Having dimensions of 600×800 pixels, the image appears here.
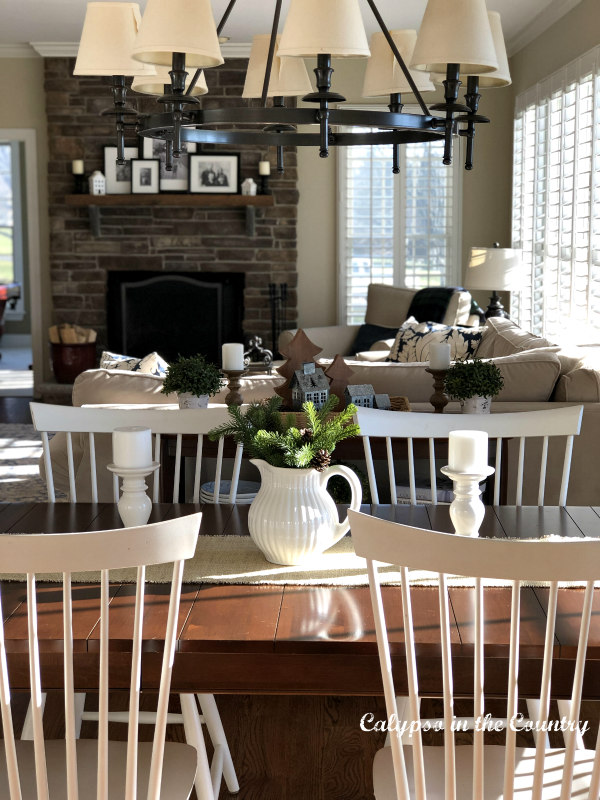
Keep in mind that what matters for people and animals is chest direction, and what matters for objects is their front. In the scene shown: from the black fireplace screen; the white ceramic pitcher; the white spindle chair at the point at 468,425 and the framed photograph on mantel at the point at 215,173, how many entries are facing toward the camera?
3

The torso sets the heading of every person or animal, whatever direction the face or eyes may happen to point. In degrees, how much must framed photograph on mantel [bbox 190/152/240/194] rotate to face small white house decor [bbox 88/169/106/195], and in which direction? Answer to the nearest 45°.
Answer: approximately 90° to its right

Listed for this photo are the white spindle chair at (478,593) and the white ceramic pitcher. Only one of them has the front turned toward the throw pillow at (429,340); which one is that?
the white spindle chair

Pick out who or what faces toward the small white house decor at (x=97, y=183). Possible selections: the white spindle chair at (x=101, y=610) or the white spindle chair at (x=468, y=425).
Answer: the white spindle chair at (x=101, y=610)

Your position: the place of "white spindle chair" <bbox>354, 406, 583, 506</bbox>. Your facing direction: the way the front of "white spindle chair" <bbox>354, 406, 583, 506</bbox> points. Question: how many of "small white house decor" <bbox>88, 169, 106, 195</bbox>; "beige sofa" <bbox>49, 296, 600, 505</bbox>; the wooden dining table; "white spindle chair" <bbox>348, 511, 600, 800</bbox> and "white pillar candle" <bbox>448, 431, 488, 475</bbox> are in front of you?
3

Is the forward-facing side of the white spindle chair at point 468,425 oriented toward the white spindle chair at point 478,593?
yes

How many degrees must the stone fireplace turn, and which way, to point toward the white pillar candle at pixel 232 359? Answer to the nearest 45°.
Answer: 0° — it already faces it

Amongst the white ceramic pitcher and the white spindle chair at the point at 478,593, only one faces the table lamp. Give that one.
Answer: the white spindle chair

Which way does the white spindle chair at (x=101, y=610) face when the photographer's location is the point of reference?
facing away from the viewer

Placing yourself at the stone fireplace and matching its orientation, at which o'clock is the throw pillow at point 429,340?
The throw pillow is roughly at 11 o'clock from the stone fireplace.

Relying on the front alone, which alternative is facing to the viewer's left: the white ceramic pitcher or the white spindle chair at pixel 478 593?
the white ceramic pitcher

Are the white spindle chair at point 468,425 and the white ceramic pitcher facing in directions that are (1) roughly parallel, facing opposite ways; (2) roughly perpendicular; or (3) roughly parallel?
roughly perpendicular

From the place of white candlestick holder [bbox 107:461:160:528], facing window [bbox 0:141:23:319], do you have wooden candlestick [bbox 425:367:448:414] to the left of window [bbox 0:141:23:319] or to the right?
right

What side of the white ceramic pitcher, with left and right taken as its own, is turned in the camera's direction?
left

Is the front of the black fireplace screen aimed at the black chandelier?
yes

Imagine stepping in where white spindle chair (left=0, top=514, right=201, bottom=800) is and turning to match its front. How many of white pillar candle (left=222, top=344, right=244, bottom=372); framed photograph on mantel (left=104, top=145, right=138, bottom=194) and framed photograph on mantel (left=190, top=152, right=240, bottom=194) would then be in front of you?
3

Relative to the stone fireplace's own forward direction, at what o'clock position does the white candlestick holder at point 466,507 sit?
The white candlestick holder is roughly at 12 o'clock from the stone fireplace.
